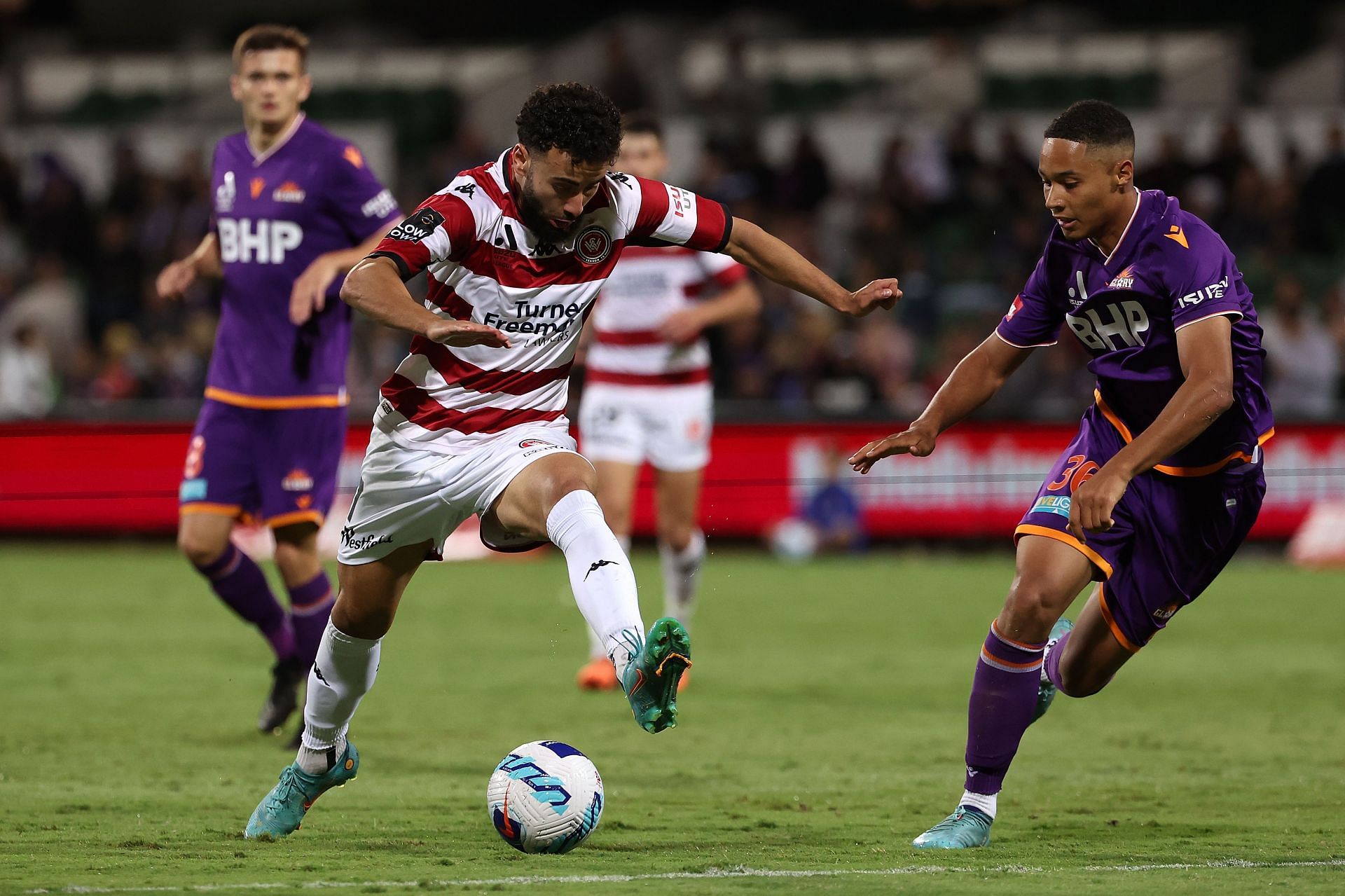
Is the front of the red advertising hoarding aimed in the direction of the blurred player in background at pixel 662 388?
yes

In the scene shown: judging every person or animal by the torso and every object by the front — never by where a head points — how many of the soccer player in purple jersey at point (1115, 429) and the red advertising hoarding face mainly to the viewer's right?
0

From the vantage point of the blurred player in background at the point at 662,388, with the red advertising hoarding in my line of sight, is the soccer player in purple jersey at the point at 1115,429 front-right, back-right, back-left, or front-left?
back-right

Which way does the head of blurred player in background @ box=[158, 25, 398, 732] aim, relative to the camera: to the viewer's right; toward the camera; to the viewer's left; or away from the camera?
toward the camera

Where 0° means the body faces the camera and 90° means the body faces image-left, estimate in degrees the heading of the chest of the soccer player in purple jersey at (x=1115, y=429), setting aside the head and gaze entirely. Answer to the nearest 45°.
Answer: approximately 45°

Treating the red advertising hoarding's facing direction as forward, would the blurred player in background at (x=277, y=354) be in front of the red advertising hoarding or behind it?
in front

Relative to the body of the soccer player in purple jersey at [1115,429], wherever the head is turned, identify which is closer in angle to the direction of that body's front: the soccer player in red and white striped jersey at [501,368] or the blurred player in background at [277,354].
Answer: the soccer player in red and white striped jersey

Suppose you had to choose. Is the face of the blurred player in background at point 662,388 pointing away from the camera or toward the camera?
toward the camera

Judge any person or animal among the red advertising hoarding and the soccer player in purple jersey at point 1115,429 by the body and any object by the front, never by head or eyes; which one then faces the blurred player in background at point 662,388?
the red advertising hoarding

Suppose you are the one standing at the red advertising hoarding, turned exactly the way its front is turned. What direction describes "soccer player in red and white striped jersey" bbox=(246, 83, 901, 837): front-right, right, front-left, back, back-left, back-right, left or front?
front

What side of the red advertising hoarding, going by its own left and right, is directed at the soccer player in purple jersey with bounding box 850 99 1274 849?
front

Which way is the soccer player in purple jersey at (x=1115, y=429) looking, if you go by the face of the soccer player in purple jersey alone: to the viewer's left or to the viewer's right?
to the viewer's left

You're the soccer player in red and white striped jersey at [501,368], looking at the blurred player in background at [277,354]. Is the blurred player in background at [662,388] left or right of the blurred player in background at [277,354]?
right

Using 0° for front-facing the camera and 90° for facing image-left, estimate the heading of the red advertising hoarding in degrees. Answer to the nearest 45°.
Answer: approximately 0°

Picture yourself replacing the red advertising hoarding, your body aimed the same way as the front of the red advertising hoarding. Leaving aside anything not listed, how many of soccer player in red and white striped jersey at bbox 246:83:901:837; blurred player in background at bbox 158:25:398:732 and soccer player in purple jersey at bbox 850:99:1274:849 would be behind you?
0

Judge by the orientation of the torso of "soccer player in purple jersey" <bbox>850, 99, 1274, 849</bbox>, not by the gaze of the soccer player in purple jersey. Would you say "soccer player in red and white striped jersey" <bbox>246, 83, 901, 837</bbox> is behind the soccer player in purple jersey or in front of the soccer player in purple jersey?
in front

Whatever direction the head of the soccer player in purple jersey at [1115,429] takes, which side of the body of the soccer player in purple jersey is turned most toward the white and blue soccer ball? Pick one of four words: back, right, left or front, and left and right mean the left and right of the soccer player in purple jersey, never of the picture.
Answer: front

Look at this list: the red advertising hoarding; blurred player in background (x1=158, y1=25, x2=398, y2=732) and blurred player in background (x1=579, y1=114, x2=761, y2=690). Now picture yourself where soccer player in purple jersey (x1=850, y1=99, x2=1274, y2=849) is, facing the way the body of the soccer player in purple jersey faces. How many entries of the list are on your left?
0

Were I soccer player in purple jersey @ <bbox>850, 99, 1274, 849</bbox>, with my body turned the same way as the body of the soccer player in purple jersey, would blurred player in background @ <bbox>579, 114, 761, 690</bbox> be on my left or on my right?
on my right
